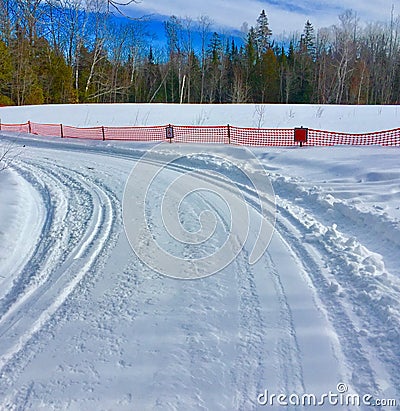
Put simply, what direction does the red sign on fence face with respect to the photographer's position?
facing the viewer

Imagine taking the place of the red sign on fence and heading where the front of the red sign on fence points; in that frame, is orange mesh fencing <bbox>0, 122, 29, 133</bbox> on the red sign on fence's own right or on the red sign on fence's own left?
on the red sign on fence's own right

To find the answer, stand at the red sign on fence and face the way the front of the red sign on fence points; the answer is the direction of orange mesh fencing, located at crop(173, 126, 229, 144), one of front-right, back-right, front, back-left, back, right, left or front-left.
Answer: back-right

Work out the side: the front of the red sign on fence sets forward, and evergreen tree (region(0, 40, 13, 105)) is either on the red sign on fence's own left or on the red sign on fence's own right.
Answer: on the red sign on fence's own right

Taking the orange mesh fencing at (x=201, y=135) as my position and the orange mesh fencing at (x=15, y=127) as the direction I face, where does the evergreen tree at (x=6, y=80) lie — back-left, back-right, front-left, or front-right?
front-right
